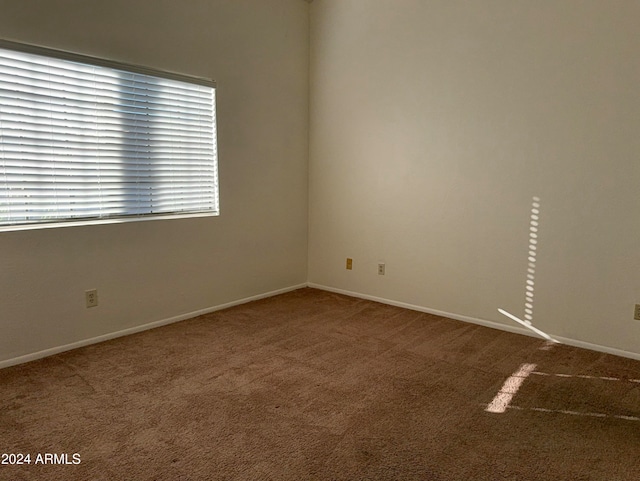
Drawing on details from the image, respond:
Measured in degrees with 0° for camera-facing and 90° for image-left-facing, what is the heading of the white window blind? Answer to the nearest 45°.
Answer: approximately 315°
